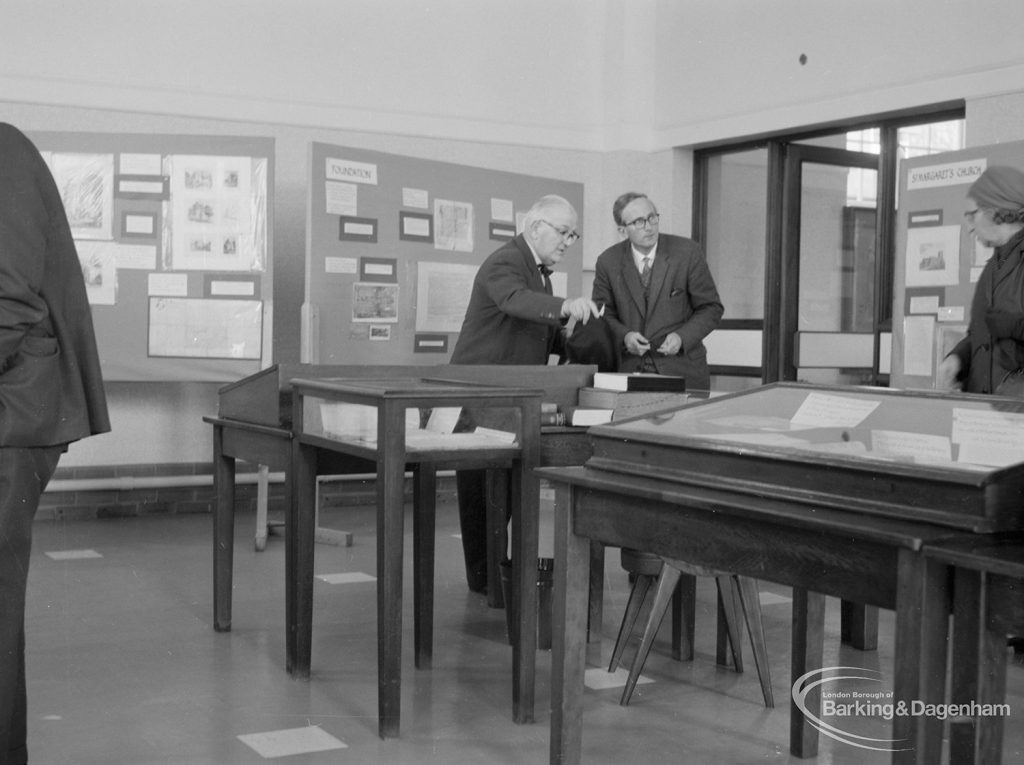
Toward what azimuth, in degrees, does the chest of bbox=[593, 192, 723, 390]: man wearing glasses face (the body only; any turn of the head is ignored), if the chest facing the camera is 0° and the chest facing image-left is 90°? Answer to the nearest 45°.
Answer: approximately 0°

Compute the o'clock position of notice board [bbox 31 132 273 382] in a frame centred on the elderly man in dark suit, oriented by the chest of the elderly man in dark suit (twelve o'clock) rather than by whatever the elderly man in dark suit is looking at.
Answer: The notice board is roughly at 6 o'clock from the elderly man in dark suit.

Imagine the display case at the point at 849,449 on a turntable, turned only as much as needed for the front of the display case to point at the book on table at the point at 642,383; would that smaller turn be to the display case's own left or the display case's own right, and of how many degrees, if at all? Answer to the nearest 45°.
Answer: approximately 135° to the display case's own right

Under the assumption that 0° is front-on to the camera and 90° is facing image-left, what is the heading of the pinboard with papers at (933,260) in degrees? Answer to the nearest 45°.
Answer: approximately 45°

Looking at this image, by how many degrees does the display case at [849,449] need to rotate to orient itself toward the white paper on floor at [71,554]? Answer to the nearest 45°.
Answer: approximately 90° to its right

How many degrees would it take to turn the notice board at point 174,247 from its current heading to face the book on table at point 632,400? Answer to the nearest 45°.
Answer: approximately 45° to its left

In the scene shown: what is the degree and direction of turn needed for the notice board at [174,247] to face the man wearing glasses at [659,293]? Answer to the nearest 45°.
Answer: approximately 45° to its left

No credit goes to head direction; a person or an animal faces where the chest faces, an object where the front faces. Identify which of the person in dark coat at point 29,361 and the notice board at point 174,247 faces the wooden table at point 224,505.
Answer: the notice board

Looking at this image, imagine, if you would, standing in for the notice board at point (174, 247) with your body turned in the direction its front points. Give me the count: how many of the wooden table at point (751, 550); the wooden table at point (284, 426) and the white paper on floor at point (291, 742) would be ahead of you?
3

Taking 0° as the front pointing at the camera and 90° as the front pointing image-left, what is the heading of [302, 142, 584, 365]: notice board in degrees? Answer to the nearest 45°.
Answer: approximately 315°

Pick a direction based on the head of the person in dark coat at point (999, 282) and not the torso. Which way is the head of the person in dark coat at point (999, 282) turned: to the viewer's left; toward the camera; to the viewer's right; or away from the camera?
to the viewer's left
